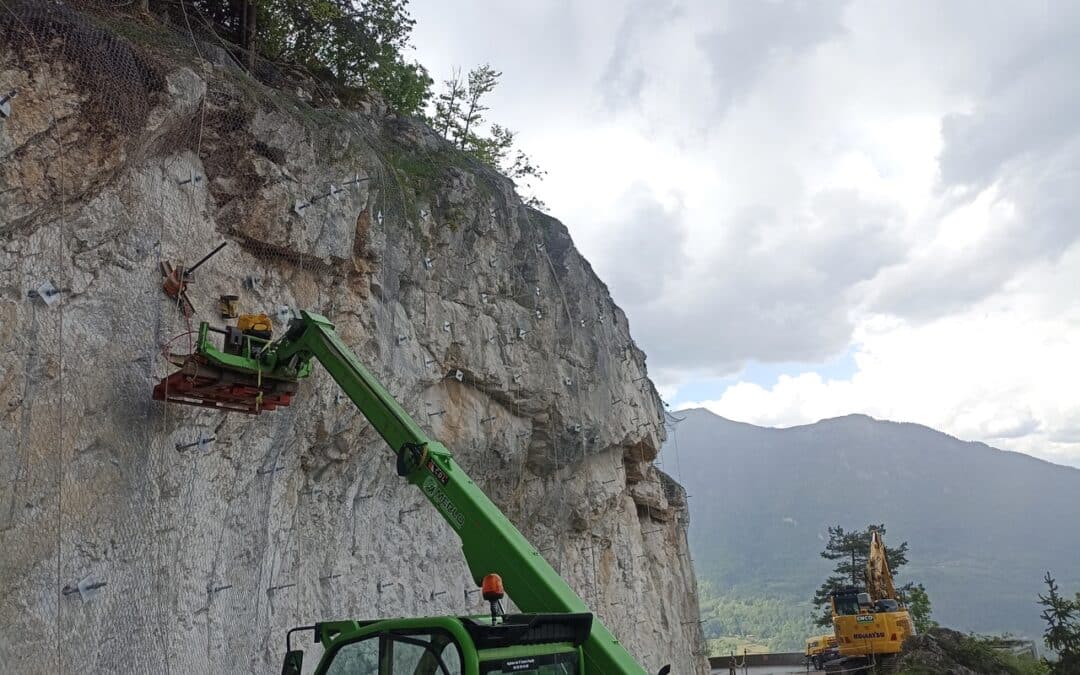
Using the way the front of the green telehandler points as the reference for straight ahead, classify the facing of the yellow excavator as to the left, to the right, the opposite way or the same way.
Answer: to the right

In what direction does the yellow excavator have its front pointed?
away from the camera

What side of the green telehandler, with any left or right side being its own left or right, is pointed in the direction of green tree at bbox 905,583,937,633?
right

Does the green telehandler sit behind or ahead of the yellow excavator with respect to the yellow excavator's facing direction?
behind

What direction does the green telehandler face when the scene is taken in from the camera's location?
facing away from the viewer and to the left of the viewer

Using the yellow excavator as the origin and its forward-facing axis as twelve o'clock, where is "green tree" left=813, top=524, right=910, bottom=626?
The green tree is roughly at 12 o'clock from the yellow excavator.

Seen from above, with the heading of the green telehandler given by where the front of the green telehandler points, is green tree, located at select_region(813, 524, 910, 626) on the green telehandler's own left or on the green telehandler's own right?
on the green telehandler's own right
